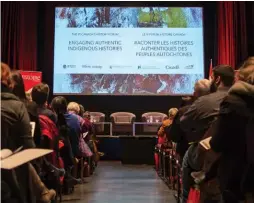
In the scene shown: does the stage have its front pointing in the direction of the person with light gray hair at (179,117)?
yes

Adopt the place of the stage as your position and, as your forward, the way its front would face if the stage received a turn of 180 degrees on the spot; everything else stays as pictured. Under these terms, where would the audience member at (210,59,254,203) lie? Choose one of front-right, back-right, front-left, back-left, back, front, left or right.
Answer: back

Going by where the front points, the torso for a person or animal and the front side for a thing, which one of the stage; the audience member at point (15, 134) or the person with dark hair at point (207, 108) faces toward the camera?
the stage

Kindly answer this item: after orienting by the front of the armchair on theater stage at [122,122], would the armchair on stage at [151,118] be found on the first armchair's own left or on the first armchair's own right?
on the first armchair's own left

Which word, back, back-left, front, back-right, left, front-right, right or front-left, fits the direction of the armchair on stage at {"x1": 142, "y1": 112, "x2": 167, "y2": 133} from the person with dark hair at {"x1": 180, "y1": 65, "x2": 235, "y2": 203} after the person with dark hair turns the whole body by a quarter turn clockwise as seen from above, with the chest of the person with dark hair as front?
front-left

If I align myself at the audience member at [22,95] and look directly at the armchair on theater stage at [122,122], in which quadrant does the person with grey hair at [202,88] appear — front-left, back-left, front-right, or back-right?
front-right

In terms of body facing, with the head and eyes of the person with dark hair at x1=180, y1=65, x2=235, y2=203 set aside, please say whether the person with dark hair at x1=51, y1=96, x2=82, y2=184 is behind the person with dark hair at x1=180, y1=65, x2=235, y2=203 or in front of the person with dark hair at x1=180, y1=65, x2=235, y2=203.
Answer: in front

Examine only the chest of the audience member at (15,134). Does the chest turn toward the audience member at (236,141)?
no

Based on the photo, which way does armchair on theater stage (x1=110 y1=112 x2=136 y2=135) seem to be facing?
toward the camera

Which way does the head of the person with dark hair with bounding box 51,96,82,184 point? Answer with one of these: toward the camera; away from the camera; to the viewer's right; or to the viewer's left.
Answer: away from the camera

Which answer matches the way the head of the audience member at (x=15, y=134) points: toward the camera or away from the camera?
away from the camera

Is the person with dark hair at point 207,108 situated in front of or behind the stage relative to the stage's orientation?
in front

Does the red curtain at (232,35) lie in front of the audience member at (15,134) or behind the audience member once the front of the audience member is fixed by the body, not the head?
in front

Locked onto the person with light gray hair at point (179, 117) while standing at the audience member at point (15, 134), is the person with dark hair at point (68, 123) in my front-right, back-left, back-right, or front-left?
front-left

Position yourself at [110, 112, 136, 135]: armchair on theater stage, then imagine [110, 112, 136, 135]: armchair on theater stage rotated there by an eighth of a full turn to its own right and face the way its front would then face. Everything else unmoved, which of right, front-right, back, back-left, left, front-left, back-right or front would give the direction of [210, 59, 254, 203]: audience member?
front-left

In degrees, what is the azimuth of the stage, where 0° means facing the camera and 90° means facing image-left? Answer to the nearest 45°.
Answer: approximately 0°

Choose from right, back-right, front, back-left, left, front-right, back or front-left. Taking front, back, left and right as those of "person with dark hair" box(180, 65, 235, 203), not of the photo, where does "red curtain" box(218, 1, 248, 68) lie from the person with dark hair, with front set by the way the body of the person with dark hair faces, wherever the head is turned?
front-right

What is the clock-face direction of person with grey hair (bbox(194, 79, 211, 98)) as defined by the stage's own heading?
The person with grey hair is roughly at 12 o'clock from the stage.

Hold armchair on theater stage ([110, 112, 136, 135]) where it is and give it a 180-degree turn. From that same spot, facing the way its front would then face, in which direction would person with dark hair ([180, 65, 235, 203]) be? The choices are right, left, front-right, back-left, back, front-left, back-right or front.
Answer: back
